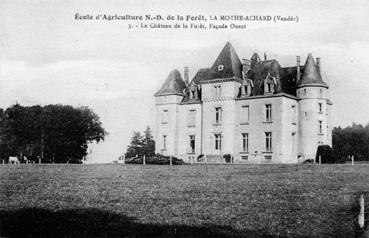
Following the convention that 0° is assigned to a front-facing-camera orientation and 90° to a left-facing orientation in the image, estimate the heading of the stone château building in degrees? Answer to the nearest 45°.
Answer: approximately 45°

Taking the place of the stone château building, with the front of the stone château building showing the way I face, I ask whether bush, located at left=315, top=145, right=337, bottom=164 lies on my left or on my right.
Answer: on my left
